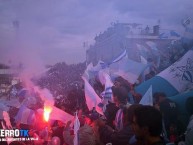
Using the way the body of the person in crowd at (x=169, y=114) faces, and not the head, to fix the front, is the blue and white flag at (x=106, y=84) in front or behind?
in front

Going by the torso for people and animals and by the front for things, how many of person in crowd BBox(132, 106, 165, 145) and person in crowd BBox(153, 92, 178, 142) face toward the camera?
0

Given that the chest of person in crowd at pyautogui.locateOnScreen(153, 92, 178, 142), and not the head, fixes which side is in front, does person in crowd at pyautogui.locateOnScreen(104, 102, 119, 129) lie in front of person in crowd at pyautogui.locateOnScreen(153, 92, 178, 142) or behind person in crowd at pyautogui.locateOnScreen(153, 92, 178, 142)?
in front

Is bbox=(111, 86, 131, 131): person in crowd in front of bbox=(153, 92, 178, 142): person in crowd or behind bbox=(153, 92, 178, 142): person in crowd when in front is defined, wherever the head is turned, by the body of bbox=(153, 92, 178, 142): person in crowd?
in front

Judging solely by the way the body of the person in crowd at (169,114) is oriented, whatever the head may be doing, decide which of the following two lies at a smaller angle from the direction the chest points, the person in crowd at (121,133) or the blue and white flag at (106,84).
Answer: the blue and white flag

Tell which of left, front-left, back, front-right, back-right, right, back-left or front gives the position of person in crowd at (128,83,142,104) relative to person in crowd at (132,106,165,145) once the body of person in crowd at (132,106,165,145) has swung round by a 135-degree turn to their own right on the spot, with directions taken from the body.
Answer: left

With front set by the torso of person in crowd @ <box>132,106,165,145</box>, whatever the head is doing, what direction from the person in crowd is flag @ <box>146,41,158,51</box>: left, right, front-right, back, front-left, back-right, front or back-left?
front-right

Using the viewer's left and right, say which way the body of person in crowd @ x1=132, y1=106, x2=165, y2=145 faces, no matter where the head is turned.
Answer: facing away from the viewer and to the left of the viewer
